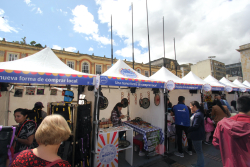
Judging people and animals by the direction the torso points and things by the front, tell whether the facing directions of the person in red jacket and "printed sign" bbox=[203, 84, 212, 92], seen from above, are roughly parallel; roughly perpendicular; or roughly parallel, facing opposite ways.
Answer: roughly parallel, facing opposite ways

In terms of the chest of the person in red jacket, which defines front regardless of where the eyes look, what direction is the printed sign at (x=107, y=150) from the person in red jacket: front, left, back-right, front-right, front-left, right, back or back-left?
left

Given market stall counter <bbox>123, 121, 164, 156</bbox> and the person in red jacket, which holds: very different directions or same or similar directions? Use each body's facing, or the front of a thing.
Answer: very different directions

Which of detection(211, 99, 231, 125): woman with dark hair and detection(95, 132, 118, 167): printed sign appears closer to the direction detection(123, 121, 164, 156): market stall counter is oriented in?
the printed sign

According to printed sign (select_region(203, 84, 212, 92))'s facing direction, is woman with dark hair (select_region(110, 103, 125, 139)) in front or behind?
in front

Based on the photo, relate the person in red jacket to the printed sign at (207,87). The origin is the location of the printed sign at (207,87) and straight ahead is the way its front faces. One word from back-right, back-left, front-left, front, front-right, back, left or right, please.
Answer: front

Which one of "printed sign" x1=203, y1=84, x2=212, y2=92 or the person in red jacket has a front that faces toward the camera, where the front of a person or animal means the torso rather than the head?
the printed sign

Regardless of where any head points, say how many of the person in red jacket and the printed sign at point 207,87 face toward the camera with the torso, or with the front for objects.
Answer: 1

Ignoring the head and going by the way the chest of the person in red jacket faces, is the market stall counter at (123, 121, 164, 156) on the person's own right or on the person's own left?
on the person's own left

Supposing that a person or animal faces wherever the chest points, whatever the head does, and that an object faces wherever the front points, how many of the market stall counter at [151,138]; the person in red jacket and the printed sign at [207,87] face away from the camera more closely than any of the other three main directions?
1

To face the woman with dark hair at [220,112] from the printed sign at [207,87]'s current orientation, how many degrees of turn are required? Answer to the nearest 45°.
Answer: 0° — it already faces them

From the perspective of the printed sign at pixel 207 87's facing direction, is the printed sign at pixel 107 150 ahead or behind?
ahead

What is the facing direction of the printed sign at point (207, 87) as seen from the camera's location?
facing the viewer

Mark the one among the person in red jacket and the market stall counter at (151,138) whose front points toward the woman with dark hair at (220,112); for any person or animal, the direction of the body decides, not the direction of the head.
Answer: the person in red jacket

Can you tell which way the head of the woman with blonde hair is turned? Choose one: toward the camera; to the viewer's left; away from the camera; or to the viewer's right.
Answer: away from the camera

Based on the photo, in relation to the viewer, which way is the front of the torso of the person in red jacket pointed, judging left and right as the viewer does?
facing away from the viewer

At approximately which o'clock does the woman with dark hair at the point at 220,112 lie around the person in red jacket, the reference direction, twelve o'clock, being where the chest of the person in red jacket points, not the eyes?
The woman with dark hair is roughly at 12 o'clock from the person in red jacket.
